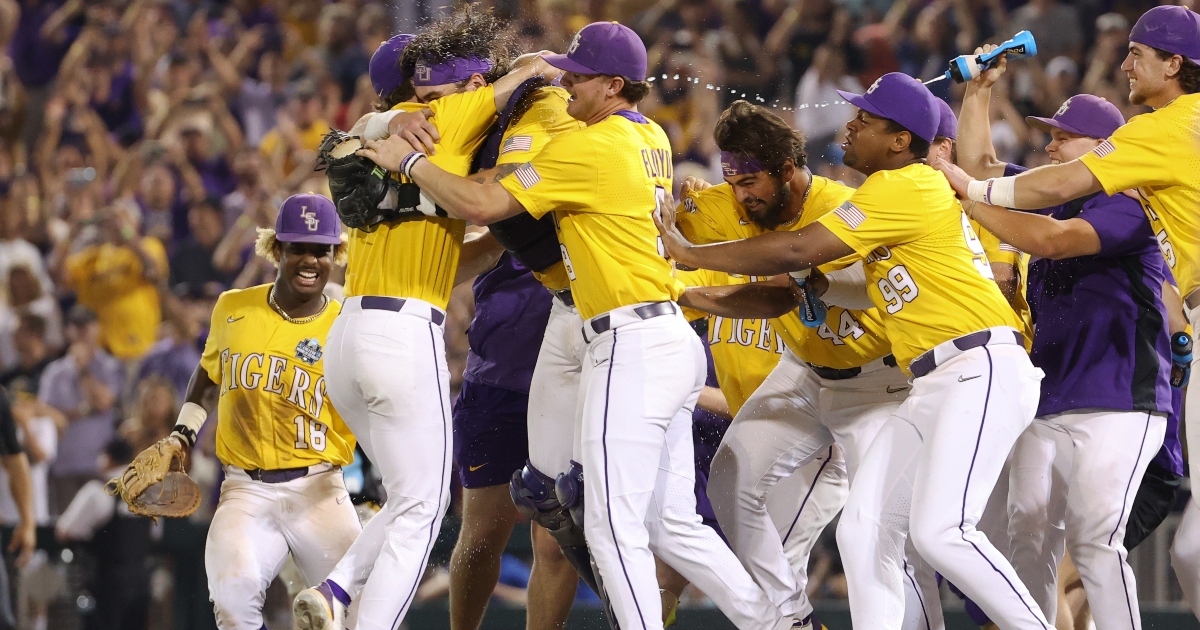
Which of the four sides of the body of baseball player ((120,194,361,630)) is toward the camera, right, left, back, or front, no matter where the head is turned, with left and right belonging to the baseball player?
front

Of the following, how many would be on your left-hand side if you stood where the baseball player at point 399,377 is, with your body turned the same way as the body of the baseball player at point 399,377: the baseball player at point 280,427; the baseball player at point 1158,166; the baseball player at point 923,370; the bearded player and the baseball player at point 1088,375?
1

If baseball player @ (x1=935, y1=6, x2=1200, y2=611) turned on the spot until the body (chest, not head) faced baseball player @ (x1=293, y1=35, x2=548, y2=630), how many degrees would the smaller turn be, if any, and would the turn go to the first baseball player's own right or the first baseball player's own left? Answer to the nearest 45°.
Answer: approximately 45° to the first baseball player's own left

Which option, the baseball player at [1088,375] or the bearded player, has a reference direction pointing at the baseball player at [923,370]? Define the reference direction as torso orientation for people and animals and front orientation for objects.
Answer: the baseball player at [1088,375]

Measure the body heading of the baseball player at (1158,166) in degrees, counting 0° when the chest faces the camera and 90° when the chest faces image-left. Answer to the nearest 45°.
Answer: approximately 90°

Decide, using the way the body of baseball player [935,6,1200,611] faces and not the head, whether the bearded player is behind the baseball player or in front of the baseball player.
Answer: in front

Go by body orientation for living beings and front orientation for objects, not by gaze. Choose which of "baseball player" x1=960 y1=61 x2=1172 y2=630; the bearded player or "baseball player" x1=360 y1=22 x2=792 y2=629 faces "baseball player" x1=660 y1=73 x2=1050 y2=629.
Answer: "baseball player" x1=960 y1=61 x2=1172 y2=630

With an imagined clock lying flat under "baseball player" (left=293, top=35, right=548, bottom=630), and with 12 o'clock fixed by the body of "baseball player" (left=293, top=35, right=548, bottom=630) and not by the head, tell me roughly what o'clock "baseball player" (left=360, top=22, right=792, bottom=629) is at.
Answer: "baseball player" (left=360, top=22, right=792, bottom=629) is roughly at 2 o'clock from "baseball player" (left=293, top=35, right=548, bottom=630).

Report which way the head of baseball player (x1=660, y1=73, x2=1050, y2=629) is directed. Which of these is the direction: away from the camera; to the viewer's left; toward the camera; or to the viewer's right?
to the viewer's left

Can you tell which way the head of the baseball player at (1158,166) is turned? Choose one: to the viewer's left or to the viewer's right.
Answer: to the viewer's left

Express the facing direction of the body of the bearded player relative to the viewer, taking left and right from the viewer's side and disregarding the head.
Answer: facing the viewer and to the left of the viewer

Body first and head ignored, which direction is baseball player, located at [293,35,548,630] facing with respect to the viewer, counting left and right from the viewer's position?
facing away from the viewer and to the right of the viewer
